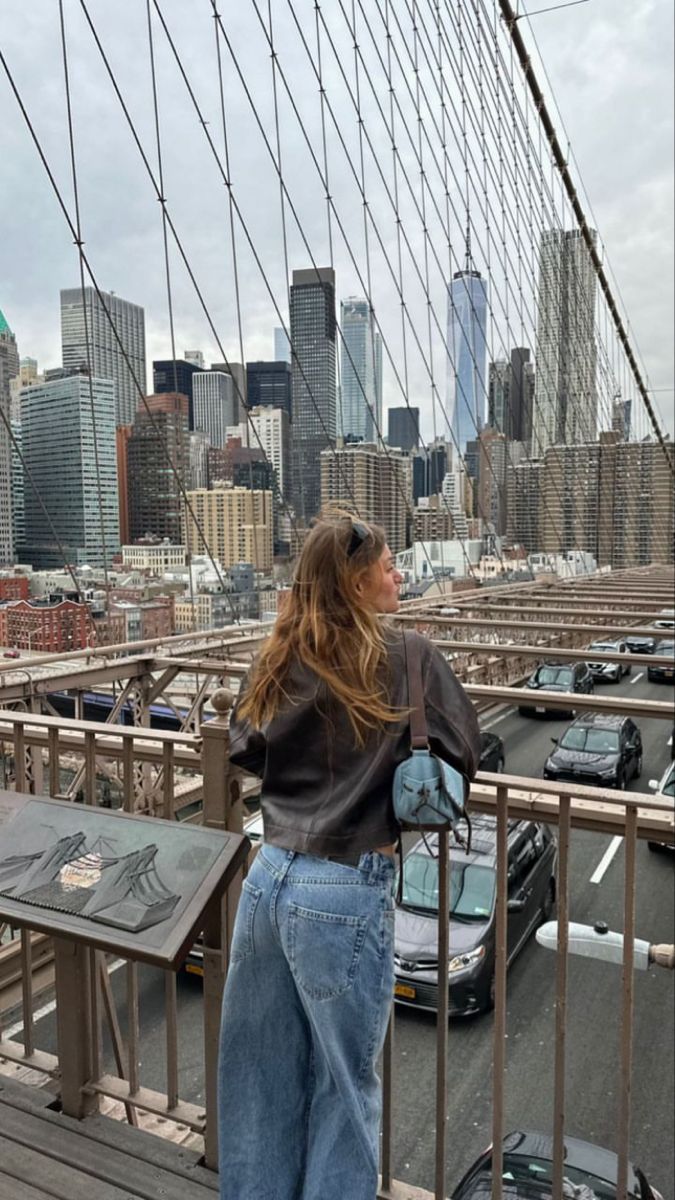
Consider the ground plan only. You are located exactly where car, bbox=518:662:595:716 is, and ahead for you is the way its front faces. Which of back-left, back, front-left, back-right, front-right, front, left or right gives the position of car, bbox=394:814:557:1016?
front-left

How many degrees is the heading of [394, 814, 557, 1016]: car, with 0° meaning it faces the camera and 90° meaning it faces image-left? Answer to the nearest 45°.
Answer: approximately 45°

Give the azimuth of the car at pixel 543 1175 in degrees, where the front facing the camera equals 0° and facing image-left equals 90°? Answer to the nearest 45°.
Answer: approximately 45°

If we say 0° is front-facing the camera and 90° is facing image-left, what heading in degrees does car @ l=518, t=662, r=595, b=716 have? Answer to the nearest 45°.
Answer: approximately 45°

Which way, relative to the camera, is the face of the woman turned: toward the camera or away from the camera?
away from the camera
